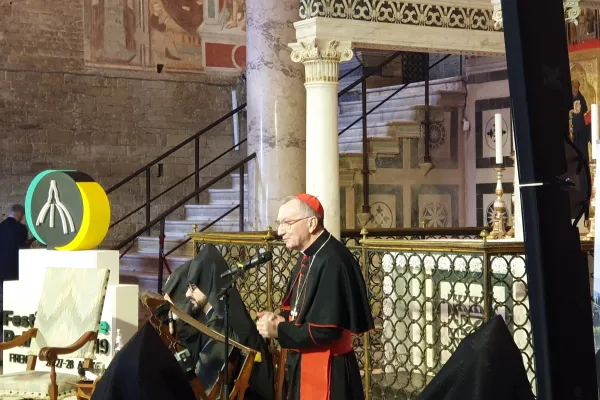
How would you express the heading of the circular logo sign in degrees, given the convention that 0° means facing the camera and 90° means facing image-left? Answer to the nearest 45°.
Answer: approximately 45°
